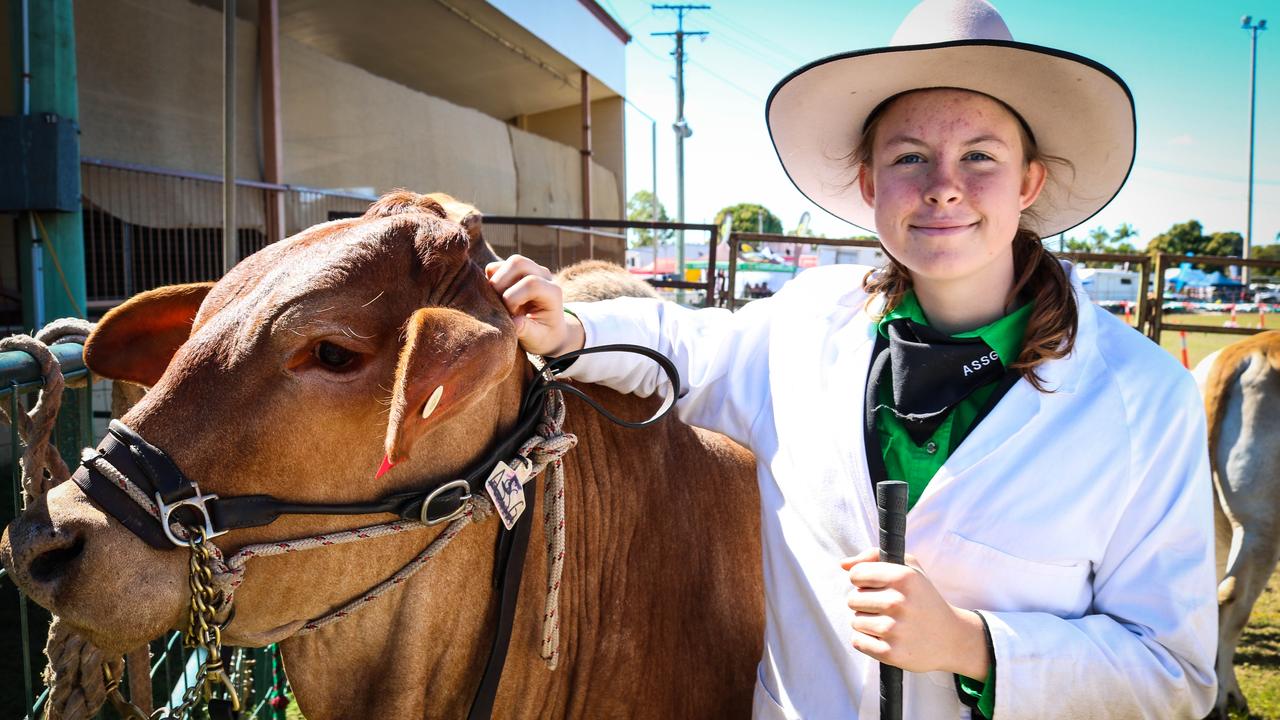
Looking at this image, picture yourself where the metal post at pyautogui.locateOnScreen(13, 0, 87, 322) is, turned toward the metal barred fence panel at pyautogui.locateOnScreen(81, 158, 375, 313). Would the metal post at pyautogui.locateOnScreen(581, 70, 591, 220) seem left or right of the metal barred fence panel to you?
right

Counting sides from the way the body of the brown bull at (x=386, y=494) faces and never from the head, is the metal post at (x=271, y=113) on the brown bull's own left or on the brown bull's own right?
on the brown bull's own right

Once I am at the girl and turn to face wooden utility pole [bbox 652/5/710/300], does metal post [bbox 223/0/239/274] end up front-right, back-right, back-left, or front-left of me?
front-left

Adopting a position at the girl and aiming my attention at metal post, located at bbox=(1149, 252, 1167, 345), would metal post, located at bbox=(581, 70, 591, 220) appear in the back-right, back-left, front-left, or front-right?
front-left

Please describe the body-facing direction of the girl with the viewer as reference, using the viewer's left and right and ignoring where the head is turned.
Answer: facing the viewer

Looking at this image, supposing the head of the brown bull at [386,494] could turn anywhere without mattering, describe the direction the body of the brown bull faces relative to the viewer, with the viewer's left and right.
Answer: facing the viewer and to the left of the viewer

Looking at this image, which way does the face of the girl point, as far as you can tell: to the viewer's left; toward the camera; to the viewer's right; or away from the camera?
toward the camera

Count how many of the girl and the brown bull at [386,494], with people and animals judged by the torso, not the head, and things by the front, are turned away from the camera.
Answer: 0

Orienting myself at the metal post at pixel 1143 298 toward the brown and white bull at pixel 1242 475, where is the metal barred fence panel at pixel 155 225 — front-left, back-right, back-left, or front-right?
front-right

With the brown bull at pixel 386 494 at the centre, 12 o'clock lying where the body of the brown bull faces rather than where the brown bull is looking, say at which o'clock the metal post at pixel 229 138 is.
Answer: The metal post is roughly at 4 o'clock from the brown bull.
